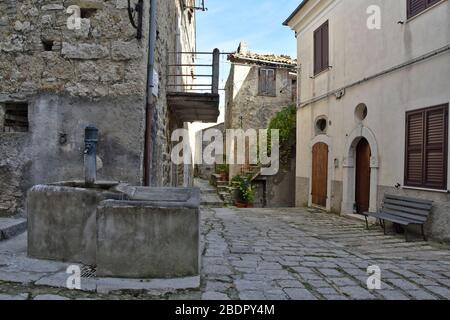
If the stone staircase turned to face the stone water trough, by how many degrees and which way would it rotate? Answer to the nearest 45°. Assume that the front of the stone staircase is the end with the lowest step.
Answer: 0° — it already faces it

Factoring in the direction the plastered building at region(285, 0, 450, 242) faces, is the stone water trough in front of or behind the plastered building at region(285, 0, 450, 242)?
in front

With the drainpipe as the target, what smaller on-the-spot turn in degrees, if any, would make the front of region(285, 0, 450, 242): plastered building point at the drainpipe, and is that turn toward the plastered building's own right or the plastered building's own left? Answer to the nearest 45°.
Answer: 0° — it already faces it

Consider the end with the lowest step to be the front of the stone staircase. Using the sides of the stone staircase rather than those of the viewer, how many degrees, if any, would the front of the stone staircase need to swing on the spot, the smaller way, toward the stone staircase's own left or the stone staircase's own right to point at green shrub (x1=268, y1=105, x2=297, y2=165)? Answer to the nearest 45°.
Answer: approximately 135° to the stone staircase's own left

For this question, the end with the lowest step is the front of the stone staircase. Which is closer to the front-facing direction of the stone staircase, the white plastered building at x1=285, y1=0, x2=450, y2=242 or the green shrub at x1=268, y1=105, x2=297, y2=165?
the white plastered building

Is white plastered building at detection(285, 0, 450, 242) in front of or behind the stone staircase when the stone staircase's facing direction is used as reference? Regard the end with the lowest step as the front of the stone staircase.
in front

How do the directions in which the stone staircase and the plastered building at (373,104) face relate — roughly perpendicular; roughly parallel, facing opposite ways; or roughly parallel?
roughly perpendicular

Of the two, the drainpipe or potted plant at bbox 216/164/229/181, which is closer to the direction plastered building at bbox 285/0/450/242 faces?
the drainpipe

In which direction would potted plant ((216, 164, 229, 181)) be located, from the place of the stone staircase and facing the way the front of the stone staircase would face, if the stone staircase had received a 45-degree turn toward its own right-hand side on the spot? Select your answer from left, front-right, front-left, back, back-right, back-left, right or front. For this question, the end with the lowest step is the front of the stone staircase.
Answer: back-right

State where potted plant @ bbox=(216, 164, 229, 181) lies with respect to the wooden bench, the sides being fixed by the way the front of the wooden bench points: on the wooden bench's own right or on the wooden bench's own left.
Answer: on the wooden bench's own right

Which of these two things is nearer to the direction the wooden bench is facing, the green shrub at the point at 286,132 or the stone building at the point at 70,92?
the stone building

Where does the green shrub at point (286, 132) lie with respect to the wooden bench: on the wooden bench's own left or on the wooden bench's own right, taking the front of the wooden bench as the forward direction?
on the wooden bench's own right
